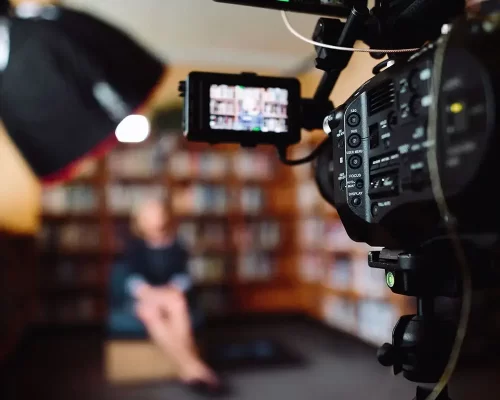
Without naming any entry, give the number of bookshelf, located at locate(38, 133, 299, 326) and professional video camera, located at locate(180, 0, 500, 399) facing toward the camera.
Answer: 1

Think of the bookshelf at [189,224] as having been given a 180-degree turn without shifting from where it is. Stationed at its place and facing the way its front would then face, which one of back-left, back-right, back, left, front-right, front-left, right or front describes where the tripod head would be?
back

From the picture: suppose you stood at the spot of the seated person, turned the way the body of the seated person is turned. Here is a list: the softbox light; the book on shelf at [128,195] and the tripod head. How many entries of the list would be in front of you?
2

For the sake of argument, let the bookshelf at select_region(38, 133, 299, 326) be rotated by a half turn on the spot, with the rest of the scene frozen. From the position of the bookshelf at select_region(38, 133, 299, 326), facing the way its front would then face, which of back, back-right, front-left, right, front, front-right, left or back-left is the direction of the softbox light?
back

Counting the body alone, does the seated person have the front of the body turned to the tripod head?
yes

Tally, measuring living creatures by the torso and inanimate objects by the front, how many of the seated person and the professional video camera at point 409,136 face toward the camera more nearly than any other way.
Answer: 1

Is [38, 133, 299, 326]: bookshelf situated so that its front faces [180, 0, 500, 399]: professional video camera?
yes

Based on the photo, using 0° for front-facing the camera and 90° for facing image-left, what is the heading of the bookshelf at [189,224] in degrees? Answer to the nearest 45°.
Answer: approximately 0°
